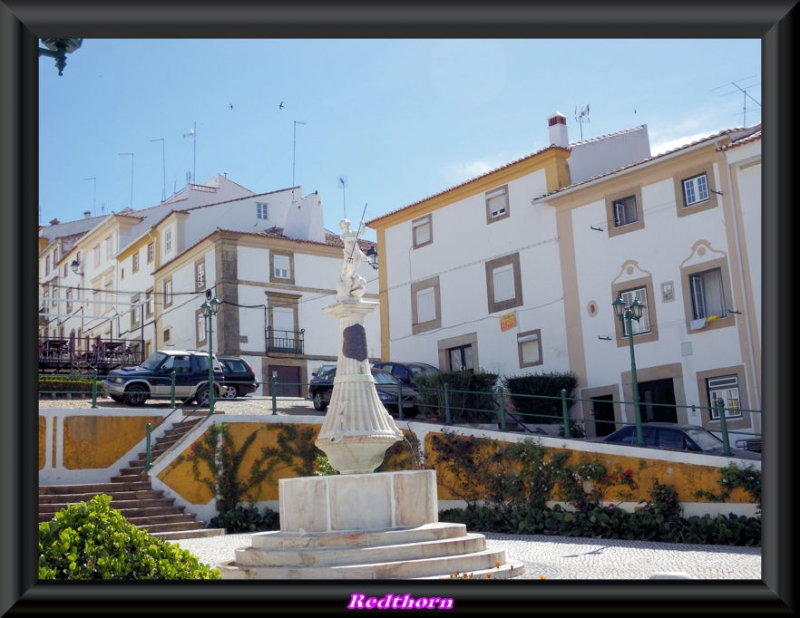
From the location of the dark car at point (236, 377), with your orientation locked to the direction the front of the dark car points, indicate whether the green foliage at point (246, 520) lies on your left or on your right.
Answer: on your left

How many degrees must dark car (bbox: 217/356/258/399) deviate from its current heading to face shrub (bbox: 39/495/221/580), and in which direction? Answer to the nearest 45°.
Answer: approximately 90° to its left

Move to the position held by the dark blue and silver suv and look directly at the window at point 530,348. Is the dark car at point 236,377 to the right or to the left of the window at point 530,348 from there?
left

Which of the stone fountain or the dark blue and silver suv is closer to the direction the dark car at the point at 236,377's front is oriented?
the dark blue and silver suv

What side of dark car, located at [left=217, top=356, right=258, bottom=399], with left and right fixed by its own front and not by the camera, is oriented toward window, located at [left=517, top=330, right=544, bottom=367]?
back

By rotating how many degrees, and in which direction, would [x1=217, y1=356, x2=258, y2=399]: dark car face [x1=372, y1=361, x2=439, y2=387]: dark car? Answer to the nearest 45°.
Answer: approximately 180°

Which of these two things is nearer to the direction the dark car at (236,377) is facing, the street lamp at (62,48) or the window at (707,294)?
the street lamp

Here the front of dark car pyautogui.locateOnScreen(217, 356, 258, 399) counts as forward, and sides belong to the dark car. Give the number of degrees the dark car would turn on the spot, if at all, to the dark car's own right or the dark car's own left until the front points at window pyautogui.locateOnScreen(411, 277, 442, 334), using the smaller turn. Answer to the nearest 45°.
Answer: approximately 135° to the dark car's own right

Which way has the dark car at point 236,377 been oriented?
to the viewer's left

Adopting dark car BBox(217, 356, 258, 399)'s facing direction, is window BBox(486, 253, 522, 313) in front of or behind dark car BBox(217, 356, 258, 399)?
behind

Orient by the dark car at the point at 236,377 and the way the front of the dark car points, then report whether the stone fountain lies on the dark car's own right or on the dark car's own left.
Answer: on the dark car's own left

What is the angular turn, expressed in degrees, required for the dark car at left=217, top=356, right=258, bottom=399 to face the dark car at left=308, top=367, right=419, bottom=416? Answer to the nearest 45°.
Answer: approximately 135° to its left

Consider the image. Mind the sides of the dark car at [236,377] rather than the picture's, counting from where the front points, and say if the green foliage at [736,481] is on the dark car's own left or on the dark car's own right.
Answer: on the dark car's own left
